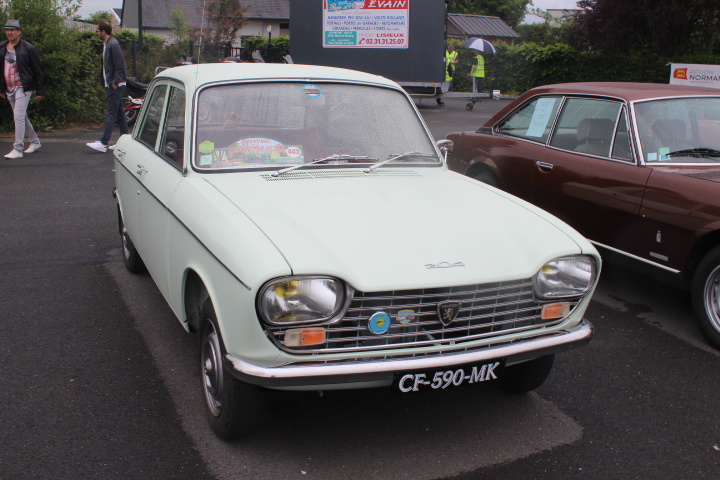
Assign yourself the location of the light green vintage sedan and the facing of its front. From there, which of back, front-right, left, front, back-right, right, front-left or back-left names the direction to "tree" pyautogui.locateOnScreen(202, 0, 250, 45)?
back-left

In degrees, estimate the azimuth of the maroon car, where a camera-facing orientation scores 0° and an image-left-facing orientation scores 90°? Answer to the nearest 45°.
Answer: approximately 315°

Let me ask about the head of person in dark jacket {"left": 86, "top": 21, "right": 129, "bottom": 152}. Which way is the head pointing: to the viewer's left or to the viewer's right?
to the viewer's left

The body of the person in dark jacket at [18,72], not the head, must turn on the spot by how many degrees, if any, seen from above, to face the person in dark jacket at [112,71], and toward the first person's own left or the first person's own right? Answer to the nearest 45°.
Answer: approximately 135° to the first person's own left

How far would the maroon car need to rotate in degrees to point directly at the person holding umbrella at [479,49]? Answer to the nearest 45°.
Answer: approximately 135° to its left

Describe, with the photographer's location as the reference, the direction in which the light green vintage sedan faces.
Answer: facing the viewer and to the right of the viewer

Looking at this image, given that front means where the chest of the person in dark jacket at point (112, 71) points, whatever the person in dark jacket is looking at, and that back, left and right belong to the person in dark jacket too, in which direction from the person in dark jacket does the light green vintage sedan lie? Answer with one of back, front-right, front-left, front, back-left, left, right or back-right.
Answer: left

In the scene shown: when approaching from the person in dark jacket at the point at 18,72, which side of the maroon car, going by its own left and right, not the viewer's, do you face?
back

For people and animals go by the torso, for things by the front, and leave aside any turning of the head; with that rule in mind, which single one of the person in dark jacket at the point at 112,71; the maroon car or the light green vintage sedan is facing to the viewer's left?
the person in dark jacket

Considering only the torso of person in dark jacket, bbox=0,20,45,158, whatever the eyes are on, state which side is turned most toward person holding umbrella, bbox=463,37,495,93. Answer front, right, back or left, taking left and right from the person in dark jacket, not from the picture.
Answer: back

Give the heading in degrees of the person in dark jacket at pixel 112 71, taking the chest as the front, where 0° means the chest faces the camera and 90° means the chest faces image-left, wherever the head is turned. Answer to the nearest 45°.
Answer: approximately 90°

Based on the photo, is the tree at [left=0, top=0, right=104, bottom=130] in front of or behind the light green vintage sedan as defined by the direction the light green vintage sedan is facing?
behind
